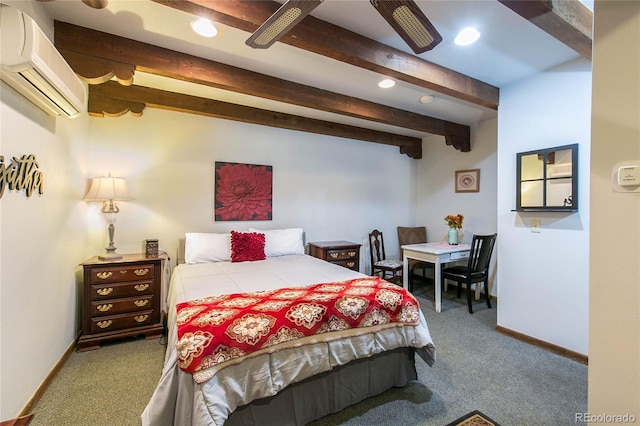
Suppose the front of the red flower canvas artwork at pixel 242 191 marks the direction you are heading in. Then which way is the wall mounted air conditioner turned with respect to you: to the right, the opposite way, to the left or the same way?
to the left

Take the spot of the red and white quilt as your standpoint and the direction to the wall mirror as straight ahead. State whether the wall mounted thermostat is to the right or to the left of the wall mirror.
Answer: right

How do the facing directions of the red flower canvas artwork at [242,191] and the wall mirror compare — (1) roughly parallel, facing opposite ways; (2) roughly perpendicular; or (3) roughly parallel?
roughly perpendicular

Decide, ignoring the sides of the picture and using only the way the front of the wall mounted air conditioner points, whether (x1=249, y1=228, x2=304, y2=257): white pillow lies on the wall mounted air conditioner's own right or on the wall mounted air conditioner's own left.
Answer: on the wall mounted air conditioner's own left

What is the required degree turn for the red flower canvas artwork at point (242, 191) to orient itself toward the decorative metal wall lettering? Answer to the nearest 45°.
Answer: approximately 45° to its right

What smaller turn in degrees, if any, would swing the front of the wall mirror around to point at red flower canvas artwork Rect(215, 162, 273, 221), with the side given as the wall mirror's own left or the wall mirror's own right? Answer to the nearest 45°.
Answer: approximately 45° to the wall mirror's own right

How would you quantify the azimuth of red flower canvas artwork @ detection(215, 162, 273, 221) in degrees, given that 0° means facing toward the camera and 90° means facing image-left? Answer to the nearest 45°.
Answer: approximately 0°

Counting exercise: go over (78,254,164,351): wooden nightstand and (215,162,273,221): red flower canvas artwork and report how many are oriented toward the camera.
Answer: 2

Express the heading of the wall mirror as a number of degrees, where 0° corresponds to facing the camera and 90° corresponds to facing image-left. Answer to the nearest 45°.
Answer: approximately 45°

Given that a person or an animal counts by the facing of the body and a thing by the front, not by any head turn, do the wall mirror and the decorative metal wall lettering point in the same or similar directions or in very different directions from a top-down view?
very different directions

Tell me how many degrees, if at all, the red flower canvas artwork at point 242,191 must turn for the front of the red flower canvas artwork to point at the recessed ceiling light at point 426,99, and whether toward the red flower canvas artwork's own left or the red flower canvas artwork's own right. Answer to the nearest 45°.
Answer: approximately 45° to the red flower canvas artwork's own left
